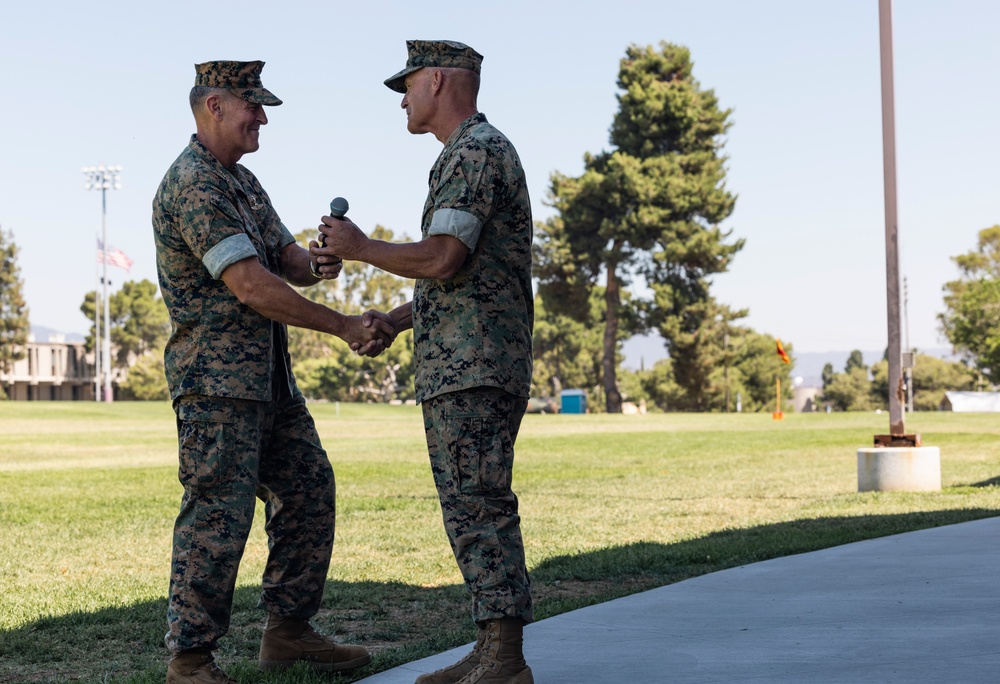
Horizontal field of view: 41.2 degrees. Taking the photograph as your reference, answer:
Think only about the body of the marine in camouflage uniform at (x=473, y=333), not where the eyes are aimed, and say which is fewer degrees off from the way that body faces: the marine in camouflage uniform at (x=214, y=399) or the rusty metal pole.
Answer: the marine in camouflage uniform

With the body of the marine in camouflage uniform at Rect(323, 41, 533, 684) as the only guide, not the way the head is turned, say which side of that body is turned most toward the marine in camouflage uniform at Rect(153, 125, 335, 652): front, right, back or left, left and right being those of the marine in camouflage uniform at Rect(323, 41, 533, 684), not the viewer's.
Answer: front

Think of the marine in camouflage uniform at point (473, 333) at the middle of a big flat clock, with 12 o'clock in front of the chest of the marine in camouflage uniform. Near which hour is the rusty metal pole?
The rusty metal pole is roughly at 4 o'clock from the marine in camouflage uniform.

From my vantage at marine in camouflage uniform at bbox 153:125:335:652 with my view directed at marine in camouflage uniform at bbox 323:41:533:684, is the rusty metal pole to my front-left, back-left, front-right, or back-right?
front-left

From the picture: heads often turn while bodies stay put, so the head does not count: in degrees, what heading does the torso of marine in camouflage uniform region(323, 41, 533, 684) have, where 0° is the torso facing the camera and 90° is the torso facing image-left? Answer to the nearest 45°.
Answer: approximately 90°

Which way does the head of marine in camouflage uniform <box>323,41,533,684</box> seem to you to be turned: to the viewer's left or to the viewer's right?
to the viewer's left

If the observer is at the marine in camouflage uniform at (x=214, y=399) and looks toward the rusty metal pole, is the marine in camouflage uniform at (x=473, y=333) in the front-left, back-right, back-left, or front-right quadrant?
front-right
